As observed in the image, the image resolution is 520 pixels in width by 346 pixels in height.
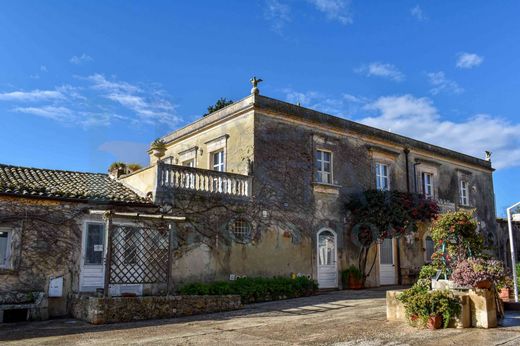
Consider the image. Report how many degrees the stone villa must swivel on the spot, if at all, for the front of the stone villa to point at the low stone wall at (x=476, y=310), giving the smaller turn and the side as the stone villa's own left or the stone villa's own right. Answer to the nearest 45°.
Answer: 0° — it already faces it

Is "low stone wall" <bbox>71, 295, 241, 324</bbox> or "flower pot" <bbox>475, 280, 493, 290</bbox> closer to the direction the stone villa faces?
the flower pot

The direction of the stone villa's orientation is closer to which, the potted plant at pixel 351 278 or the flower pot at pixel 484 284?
the flower pot

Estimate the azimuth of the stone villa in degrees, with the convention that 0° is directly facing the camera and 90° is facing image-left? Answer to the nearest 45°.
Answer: approximately 315°

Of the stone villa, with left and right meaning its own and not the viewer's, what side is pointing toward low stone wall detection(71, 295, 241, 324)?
right

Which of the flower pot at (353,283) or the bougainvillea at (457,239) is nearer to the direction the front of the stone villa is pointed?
the bougainvillea
